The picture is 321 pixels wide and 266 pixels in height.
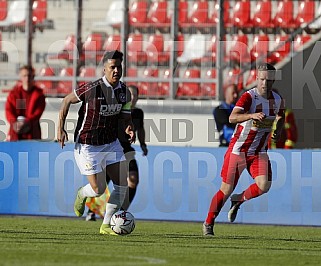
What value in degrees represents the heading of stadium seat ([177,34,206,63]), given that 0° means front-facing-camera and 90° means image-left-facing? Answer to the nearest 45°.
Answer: approximately 45°

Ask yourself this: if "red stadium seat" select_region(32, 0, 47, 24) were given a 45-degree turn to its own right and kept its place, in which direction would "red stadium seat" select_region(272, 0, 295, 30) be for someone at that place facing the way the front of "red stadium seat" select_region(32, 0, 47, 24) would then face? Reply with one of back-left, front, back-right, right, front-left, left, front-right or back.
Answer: back

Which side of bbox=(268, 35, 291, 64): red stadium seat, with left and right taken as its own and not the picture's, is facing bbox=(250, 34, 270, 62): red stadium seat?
right

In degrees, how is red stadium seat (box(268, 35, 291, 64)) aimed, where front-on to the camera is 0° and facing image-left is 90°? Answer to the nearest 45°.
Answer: approximately 45°

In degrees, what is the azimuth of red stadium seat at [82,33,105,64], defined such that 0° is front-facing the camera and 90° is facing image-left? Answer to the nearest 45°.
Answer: approximately 45°

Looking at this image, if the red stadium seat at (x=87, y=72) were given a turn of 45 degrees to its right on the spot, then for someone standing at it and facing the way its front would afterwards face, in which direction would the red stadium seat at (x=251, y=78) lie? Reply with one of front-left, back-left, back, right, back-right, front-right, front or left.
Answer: back

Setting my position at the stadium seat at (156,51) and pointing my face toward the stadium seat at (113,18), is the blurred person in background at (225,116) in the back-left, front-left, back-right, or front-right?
back-left

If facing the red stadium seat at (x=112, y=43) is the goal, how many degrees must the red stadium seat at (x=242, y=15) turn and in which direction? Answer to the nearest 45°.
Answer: approximately 45° to its right
